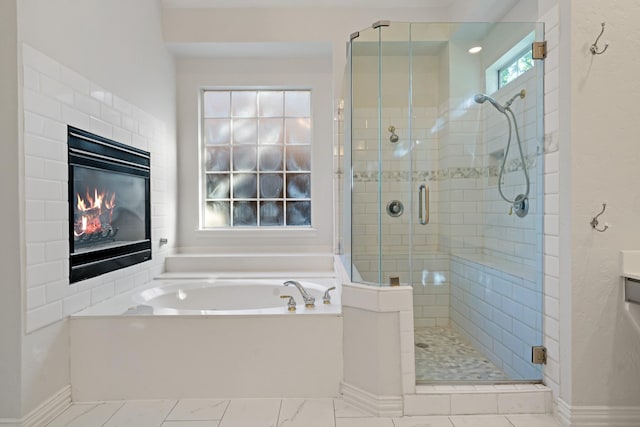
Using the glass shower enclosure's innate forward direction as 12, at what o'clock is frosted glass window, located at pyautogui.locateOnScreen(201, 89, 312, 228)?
The frosted glass window is roughly at 4 o'clock from the glass shower enclosure.

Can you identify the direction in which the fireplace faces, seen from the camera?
facing the viewer and to the right of the viewer

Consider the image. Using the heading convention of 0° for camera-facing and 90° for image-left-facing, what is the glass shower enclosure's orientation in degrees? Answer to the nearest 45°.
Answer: approximately 0°

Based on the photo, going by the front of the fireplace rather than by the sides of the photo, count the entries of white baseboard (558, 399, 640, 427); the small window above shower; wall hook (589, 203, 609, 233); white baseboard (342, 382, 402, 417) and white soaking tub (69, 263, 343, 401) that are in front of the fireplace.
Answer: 5

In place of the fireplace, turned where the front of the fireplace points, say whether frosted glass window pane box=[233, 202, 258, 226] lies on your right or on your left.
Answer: on your left

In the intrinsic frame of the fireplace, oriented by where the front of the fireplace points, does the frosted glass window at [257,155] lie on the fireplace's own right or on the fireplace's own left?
on the fireplace's own left

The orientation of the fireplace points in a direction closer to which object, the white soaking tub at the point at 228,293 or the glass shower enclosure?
the glass shower enclosure

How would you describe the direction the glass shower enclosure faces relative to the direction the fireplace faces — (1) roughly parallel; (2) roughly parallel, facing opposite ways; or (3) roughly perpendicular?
roughly perpendicular

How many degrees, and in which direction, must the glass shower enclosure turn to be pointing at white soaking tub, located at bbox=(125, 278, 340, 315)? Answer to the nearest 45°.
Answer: approximately 90° to its right

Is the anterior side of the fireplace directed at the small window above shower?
yes

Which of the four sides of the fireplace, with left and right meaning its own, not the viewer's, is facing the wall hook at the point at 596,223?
front

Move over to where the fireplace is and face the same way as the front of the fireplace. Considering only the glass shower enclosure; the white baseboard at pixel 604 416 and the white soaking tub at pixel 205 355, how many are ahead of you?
3
